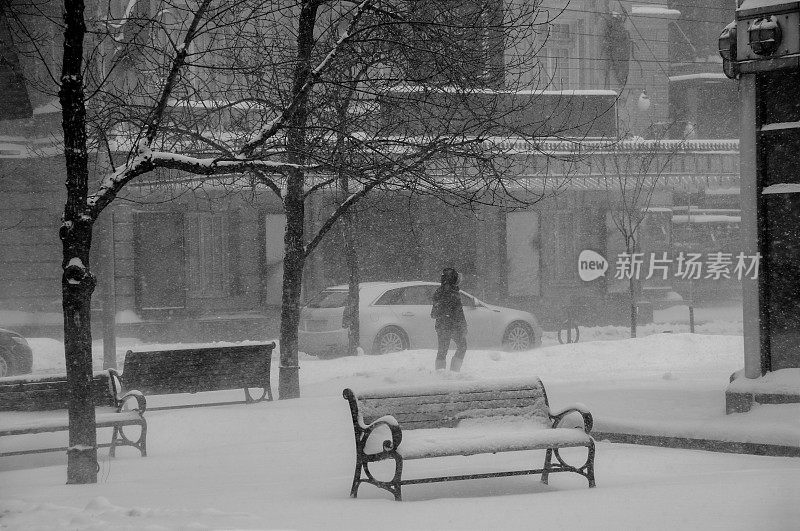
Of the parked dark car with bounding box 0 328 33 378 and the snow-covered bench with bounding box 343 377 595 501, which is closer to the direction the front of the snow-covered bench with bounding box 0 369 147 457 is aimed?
the snow-covered bench

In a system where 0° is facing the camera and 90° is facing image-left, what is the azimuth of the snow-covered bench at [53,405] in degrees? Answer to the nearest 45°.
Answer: approximately 315°

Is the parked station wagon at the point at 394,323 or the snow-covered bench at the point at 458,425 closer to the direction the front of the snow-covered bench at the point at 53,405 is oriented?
the snow-covered bench

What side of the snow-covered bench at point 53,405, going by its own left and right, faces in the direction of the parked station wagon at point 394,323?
left

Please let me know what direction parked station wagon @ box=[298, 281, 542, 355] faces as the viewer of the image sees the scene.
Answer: facing away from the viewer and to the right of the viewer

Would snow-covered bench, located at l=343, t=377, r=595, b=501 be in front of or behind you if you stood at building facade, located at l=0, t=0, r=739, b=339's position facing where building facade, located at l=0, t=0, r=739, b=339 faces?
in front

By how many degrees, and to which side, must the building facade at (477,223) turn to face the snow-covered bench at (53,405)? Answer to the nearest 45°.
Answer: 0° — it already faces it

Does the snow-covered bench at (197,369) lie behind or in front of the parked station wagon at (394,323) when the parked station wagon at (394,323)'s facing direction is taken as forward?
behind

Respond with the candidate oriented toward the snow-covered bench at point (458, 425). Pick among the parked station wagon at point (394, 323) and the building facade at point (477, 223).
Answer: the building facade

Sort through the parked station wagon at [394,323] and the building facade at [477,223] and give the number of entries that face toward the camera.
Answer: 1

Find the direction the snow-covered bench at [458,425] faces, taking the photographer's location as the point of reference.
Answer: facing the viewer and to the right of the viewer

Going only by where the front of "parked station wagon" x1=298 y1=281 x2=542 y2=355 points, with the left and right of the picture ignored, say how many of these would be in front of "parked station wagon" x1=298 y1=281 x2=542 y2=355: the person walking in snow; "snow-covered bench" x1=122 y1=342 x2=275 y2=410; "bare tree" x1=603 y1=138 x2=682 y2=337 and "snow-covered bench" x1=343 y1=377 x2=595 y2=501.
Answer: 1
